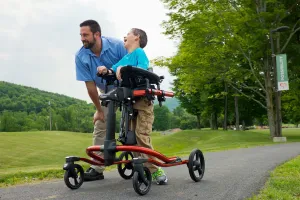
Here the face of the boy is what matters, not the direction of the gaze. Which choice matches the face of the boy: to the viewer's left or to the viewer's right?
to the viewer's left

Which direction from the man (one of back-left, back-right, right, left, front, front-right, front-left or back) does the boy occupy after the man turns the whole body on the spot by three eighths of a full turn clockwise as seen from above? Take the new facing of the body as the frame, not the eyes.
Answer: back-right
